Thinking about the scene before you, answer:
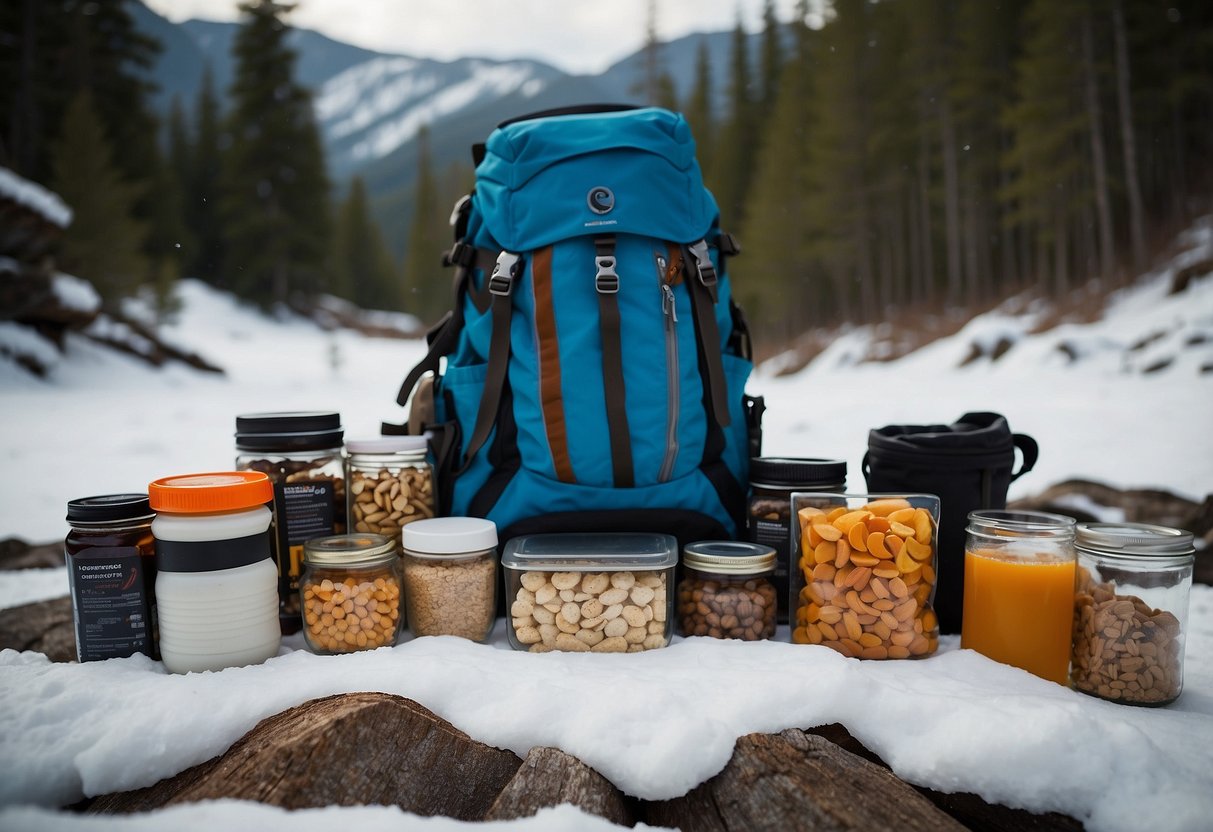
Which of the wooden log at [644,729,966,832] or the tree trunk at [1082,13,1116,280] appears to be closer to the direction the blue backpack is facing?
the wooden log

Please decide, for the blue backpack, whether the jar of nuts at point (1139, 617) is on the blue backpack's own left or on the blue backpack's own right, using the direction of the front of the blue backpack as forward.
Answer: on the blue backpack's own left

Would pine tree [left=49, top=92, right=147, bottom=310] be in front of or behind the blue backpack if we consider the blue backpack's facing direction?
behind

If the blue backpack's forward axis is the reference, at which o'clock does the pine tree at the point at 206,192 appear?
The pine tree is roughly at 5 o'clock from the blue backpack.

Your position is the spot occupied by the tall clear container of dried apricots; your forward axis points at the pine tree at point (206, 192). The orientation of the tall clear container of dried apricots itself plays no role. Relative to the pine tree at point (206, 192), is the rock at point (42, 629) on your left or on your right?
left

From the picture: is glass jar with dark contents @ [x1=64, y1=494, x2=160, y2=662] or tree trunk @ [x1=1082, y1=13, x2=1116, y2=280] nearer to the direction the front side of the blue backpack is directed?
the glass jar with dark contents

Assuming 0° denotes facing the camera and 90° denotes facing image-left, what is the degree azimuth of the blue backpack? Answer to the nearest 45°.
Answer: approximately 0°

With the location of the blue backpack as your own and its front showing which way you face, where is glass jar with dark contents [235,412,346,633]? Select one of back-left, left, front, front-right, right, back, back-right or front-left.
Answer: right

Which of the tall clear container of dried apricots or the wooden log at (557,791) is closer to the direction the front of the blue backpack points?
the wooden log

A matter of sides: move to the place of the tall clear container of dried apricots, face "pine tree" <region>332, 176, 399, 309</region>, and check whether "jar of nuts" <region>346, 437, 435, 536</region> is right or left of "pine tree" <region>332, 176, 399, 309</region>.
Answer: left

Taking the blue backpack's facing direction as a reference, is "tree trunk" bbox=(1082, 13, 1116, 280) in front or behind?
behind

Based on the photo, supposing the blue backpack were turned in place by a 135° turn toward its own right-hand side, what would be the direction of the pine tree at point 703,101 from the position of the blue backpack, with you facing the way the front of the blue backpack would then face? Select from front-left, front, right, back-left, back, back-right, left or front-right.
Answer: front-right

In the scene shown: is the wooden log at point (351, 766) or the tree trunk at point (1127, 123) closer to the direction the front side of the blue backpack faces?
the wooden log

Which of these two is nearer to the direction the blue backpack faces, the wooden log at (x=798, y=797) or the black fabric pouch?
the wooden log

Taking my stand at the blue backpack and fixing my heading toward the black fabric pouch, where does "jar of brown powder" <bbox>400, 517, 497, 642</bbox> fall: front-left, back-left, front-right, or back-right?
back-right
